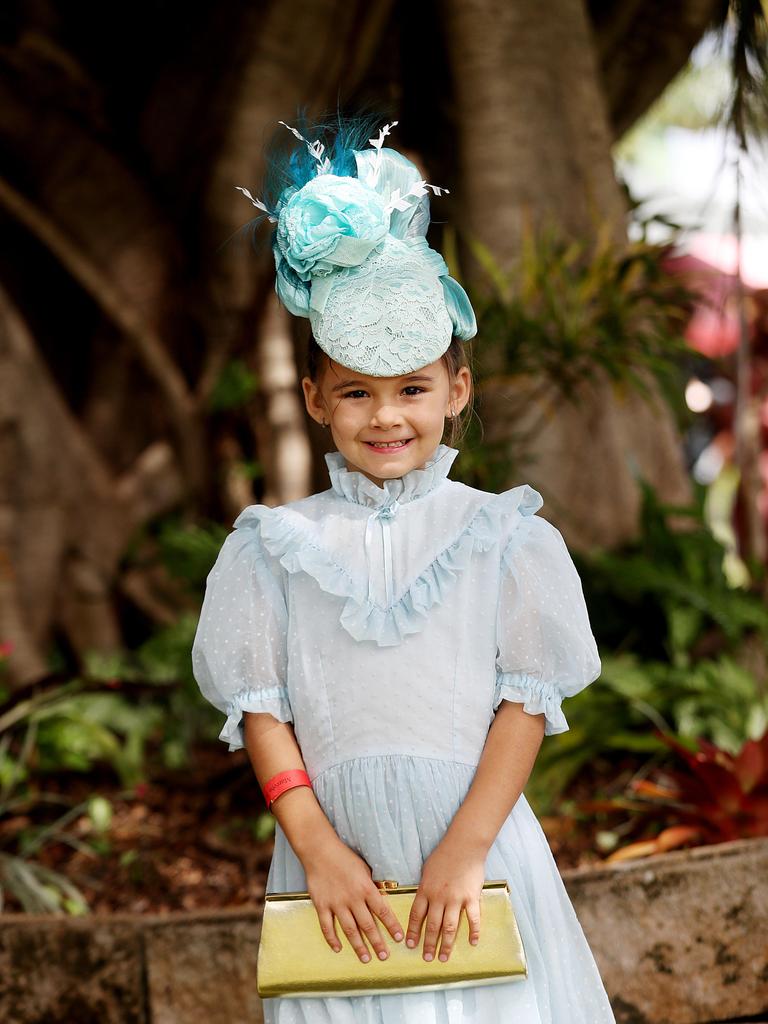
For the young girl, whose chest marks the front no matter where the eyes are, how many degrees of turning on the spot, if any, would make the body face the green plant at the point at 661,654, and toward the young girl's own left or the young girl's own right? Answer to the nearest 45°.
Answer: approximately 180°

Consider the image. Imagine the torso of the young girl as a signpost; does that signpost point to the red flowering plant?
no

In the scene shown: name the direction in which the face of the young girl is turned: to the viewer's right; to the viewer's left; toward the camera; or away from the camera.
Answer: toward the camera

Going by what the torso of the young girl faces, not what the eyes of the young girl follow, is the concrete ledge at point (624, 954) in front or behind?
behind

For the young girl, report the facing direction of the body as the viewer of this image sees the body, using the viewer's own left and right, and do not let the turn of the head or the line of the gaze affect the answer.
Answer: facing the viewer
